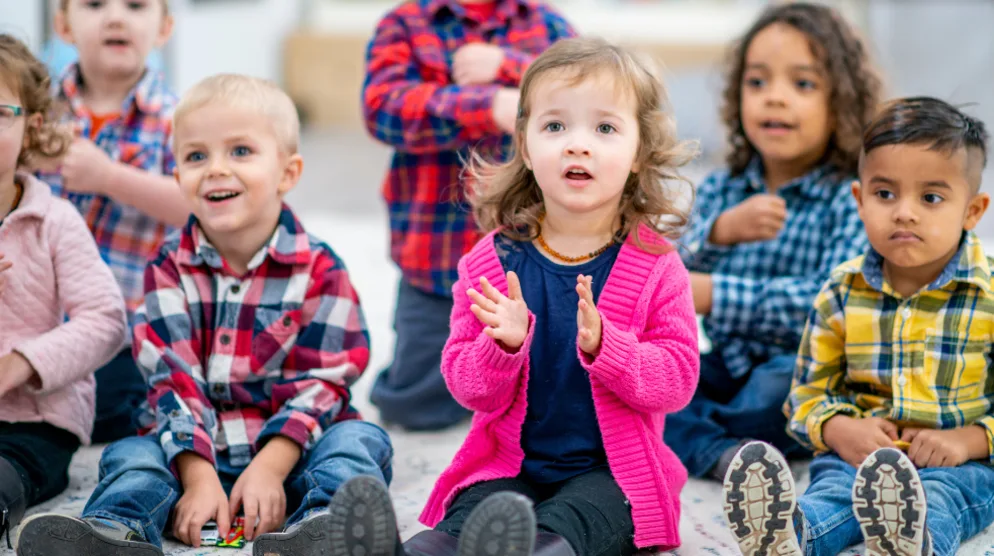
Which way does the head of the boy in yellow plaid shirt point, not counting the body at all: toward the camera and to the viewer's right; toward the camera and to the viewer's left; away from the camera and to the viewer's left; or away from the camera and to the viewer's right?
toward the camera and to the viewer's left

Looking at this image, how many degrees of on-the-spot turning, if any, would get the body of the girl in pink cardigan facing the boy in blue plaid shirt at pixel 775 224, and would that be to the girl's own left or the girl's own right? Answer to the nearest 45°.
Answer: approximately 135° to the girl's own left

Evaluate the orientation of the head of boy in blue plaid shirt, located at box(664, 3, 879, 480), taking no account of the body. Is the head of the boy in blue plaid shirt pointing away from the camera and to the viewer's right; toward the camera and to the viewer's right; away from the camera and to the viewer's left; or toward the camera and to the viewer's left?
toward the camera and to the viewer's left

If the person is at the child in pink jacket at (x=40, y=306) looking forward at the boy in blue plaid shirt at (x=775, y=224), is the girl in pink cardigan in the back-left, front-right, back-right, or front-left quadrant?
front-right

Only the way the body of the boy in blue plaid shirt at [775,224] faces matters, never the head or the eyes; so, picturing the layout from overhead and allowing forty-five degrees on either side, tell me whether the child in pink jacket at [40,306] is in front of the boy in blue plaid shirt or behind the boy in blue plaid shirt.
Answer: in front

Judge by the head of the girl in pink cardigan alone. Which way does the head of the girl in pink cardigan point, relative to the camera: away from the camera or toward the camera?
toward the camera

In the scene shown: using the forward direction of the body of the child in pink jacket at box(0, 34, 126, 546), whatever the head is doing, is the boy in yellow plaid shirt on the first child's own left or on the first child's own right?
on the first child's own left

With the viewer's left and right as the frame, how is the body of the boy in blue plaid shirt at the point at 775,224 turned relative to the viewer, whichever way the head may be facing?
facing the viewer and to the left of the viewer

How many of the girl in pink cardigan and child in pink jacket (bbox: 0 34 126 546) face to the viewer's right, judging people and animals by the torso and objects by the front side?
0

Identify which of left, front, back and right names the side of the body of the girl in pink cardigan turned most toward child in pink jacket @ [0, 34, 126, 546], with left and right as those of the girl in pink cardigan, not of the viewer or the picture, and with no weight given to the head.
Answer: right

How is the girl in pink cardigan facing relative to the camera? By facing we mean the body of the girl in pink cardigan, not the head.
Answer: toward the camera

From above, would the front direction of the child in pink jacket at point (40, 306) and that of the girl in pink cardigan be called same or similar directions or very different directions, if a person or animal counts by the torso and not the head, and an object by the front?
same or similar directions

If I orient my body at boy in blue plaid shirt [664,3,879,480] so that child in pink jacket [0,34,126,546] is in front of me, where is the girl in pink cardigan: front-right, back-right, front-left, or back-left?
front-left
